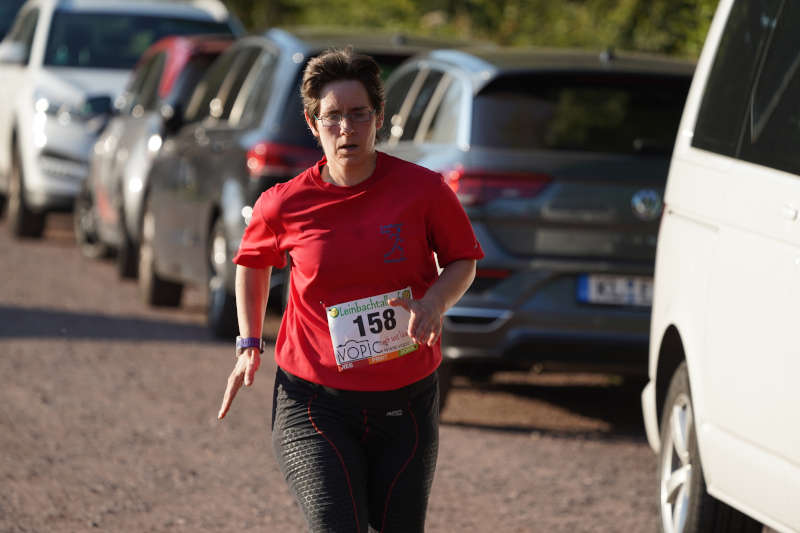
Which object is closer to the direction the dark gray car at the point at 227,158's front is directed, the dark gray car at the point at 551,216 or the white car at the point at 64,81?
the white car

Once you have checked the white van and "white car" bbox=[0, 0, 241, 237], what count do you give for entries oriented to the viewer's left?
0

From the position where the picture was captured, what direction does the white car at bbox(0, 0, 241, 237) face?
facing the viewer and to the right of the viewer

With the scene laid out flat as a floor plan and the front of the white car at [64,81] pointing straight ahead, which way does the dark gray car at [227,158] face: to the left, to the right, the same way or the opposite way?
the opposite way

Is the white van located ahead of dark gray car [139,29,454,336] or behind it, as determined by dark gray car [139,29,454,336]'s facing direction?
behind

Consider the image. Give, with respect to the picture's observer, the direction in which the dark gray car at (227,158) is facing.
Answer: facing away from the viewer and to the left of the viewer

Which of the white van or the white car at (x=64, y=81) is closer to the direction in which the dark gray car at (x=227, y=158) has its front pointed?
the white car

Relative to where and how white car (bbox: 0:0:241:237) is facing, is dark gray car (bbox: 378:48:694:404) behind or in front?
in front

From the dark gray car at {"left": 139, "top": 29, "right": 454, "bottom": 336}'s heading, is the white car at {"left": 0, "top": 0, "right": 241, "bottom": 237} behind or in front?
in front
